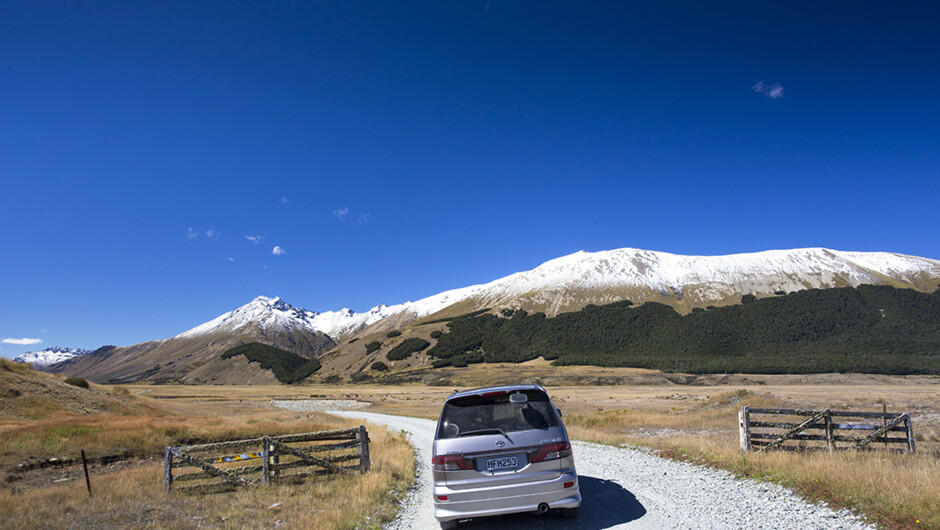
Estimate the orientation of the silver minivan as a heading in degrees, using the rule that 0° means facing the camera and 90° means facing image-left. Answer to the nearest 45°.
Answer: approximately 180°

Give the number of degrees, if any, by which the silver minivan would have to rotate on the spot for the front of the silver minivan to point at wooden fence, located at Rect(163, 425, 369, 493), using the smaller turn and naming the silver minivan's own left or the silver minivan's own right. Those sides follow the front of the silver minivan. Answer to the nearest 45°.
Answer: approximately 45° to the silver minivan's own left
